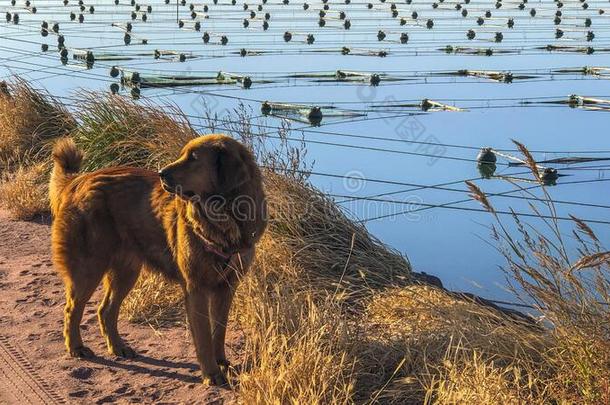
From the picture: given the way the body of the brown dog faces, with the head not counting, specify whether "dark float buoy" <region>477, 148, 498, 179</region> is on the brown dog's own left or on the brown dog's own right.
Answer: on the brown dog's own left

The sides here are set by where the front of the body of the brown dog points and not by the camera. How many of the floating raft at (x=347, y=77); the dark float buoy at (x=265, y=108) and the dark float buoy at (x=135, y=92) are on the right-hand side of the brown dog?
0

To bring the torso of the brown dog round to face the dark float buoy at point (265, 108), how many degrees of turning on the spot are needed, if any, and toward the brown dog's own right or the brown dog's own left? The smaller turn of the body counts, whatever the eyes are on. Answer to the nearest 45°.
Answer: approximately 135° to the brown dog's own left

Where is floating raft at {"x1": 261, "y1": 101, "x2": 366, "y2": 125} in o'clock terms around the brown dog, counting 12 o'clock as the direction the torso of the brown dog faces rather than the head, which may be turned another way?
The floating raft is roughly at 8 o'clock from the brown dog.

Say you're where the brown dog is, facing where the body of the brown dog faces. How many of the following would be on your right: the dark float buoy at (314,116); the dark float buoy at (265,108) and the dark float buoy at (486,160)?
0

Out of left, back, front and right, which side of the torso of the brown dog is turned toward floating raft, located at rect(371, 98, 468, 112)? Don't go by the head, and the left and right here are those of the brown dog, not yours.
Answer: left

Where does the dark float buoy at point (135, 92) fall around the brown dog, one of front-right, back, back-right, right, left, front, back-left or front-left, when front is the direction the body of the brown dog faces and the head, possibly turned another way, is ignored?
back-left

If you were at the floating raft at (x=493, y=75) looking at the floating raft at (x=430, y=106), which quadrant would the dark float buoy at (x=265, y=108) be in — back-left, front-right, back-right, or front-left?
front-right

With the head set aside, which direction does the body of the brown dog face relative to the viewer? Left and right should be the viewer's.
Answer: facing the viewer and to the right of the viewer

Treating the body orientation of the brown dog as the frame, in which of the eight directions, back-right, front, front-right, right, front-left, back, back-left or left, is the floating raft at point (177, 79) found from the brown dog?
back-left

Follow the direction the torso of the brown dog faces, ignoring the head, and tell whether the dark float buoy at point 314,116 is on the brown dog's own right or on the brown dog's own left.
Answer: on the brown dog's own left

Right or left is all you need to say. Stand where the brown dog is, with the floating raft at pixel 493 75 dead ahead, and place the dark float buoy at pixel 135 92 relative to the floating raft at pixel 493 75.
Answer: left
